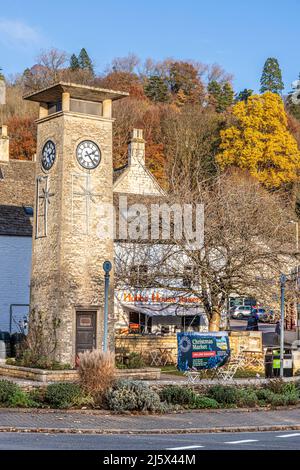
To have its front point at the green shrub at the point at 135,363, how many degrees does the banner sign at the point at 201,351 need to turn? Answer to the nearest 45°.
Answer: approximately 90° to its right

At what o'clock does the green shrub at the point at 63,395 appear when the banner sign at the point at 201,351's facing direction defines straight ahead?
The green shrub is roughly at 1 o'clock from the banner sign.

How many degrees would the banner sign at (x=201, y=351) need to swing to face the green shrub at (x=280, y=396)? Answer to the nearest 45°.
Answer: approximately 45° to its left

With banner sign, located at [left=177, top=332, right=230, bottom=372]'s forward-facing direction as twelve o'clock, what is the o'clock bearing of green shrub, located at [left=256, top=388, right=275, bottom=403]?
The green shrub is roughly at 11 o'clock from the banner sign.

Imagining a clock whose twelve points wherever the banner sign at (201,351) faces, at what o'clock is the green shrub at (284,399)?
The green shrub is roughly at 11 o'clock from the banner sign.

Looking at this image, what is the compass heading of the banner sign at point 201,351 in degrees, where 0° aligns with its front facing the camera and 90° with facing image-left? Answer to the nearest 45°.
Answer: approximately 0°
